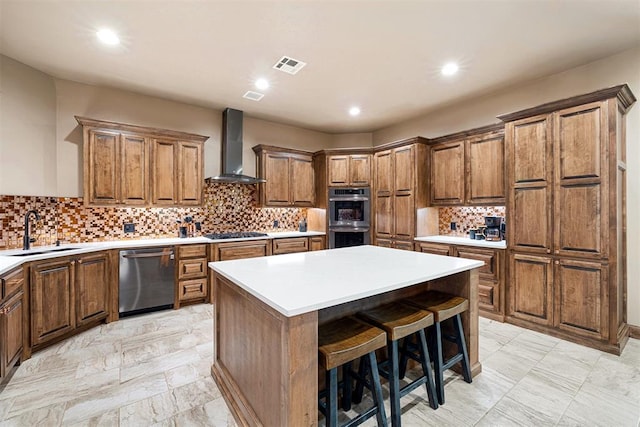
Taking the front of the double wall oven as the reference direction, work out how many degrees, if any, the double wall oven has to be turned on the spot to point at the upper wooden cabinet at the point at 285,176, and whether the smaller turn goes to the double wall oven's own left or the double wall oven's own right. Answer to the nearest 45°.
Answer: approximately 90° to the double wall oven's own right

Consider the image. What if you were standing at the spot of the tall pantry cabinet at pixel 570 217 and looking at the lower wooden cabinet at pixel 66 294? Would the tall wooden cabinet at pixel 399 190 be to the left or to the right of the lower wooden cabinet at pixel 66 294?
right

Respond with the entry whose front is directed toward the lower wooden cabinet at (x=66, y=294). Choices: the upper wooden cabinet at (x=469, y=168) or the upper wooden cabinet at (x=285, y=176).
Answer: the upper wooden cabinet at (x=469, y=168)

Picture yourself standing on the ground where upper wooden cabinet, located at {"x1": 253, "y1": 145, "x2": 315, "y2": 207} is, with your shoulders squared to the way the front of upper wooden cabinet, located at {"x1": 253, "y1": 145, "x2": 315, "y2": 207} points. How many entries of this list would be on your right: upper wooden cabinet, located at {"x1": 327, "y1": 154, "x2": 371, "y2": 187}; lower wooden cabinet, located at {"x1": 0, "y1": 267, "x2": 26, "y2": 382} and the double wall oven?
1

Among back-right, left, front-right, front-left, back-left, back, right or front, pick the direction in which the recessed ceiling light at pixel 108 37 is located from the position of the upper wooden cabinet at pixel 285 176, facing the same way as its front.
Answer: right

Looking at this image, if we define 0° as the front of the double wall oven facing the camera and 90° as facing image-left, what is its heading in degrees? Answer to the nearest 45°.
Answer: approximately 0°

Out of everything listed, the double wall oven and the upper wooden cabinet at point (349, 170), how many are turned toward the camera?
2

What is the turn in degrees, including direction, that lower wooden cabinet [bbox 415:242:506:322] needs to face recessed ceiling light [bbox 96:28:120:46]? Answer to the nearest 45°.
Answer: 0° — it already faces it
